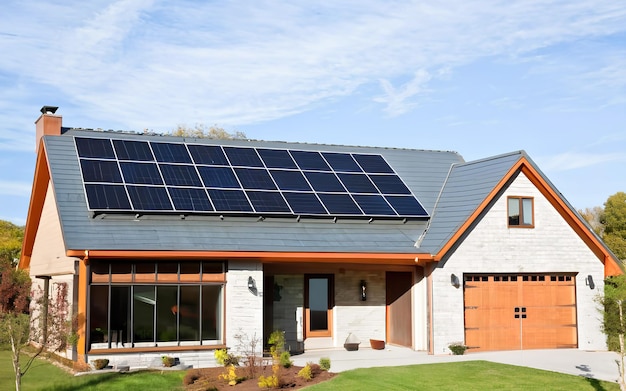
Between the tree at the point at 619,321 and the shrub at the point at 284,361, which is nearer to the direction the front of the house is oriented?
the shrub

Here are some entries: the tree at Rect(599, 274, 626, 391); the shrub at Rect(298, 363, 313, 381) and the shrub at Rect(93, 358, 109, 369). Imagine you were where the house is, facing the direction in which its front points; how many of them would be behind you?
0

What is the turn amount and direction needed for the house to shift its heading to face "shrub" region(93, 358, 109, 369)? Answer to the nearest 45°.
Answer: approximately 45° to its right

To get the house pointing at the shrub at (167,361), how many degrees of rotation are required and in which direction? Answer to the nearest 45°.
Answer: approximately 45° to its right

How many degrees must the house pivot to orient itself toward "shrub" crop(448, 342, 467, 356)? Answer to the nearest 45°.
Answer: approximately 90° to its left

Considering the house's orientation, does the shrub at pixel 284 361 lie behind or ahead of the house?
ahead

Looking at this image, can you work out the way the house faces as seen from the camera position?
facing the viewer

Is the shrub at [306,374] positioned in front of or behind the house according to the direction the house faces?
in front

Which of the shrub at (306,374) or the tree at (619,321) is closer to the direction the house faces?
the shrub

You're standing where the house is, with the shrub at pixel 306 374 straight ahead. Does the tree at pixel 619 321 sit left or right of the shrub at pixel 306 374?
left
